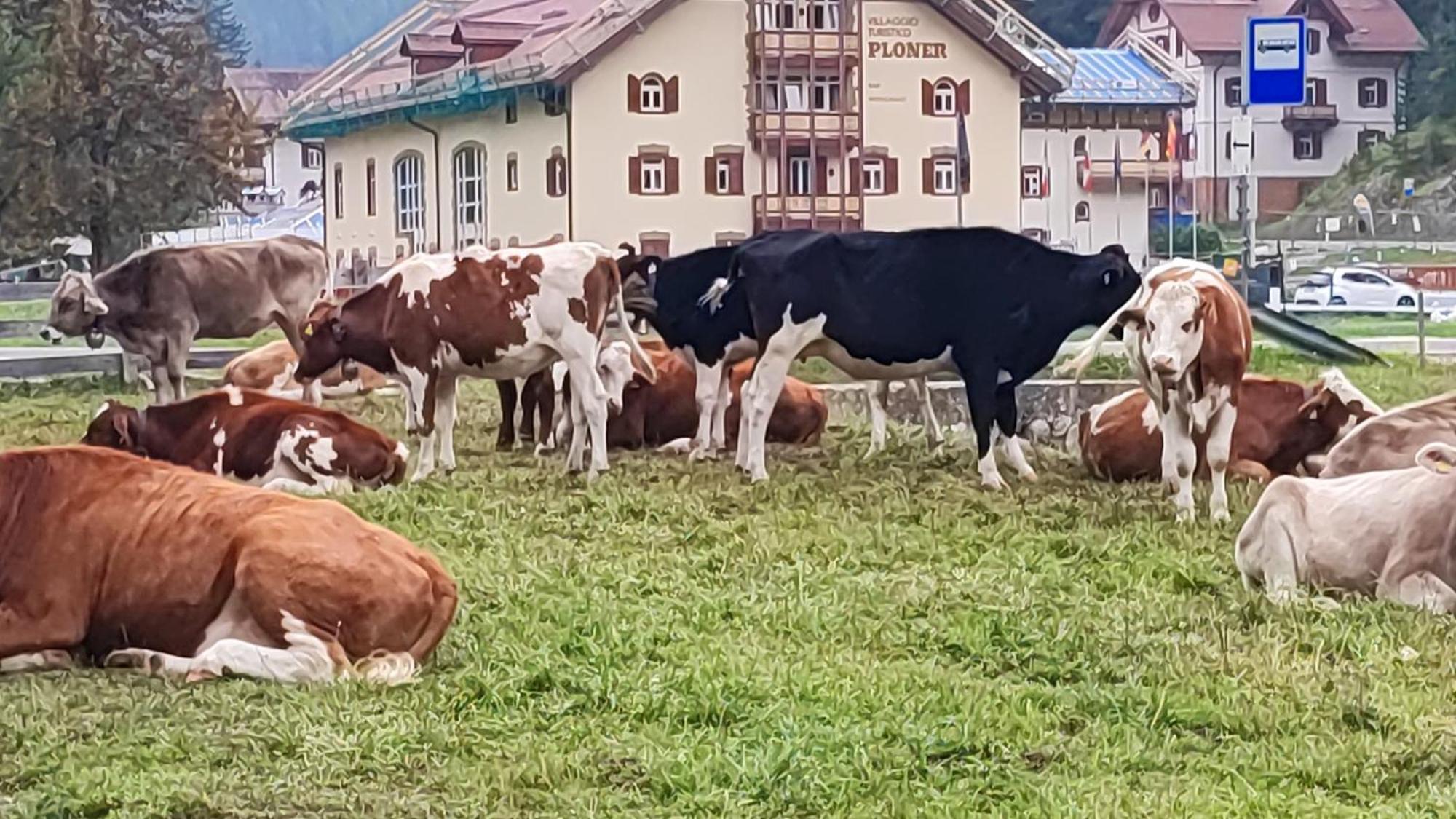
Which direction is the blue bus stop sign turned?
toward the camera

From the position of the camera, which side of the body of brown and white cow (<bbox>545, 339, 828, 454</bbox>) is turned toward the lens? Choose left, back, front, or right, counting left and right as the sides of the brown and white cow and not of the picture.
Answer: left

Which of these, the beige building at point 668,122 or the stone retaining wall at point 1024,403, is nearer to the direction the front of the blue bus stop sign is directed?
the stone retaining wall

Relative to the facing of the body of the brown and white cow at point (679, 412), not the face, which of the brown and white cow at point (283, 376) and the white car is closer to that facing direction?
the brown and white cow

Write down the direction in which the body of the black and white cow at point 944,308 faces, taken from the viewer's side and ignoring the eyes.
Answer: to the viewer's right

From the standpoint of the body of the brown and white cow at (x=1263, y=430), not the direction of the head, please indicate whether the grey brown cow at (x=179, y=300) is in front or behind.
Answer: behind

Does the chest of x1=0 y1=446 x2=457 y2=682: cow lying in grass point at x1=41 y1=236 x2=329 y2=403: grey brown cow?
no

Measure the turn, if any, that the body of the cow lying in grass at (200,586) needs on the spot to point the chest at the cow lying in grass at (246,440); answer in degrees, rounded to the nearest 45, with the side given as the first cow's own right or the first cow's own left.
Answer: approximately 90° to the first cow's own right

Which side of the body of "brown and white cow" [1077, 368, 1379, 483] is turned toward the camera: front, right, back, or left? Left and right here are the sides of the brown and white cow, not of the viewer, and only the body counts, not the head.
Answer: right

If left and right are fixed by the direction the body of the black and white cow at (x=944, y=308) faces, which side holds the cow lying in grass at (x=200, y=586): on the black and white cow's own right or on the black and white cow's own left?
on the black and white cow's own right

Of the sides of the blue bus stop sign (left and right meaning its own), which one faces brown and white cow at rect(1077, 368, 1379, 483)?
front

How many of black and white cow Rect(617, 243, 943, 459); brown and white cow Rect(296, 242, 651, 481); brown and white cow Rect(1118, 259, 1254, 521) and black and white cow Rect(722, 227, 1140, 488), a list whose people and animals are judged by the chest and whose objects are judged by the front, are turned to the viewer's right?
1

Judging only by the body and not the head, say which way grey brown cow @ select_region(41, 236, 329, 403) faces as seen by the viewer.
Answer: to the viewer's left

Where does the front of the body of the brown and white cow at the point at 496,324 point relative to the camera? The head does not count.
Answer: to the viewer's left

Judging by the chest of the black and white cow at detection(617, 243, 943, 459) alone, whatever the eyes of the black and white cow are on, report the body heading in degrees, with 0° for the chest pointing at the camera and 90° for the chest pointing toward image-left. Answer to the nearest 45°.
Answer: approximately 90°

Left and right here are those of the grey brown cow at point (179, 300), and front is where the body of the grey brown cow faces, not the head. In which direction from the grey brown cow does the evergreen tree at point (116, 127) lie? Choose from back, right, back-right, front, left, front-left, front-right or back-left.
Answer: right

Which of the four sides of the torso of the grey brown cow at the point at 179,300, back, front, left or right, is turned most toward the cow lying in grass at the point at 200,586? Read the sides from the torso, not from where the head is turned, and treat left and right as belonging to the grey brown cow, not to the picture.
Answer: left

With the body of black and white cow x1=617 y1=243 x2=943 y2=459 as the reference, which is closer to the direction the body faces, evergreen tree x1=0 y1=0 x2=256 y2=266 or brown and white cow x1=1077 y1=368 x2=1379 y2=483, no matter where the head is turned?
the evergreen tree

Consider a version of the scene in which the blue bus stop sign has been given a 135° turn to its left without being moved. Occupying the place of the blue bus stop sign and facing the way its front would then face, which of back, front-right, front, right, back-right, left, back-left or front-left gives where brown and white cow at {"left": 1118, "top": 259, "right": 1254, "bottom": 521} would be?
back-right

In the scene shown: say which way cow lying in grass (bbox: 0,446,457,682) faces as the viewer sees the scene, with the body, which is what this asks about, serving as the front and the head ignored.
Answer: to the viewer's left
